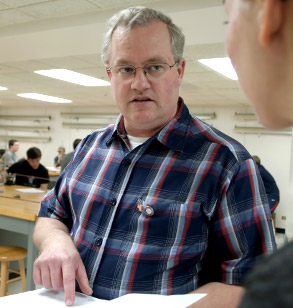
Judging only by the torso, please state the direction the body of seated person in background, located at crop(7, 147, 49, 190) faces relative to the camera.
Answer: toward the camera

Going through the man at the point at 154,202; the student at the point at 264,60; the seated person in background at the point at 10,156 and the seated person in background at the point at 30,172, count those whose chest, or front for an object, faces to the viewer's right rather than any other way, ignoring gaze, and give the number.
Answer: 1

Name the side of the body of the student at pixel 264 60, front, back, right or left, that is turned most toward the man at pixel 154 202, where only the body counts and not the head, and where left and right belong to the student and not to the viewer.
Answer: front

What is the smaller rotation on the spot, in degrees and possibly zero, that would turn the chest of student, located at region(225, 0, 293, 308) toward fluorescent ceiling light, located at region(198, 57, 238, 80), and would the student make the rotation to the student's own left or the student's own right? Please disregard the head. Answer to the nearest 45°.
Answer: approximately 45° to the student's own right

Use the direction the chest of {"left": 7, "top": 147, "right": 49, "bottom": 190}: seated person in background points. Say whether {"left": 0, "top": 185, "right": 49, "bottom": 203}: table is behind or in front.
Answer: in front

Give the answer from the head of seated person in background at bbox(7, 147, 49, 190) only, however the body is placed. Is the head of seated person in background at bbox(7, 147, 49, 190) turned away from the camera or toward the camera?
toward the camera

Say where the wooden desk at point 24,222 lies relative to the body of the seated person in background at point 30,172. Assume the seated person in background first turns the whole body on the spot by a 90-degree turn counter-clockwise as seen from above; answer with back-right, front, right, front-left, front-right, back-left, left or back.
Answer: right

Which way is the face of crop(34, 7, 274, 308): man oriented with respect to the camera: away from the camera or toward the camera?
toward the camera

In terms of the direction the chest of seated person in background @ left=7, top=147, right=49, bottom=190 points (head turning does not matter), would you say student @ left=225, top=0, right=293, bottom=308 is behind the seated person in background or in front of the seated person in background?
in front

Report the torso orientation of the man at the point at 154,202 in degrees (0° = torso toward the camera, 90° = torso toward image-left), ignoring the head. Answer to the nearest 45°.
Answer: approximately 45°

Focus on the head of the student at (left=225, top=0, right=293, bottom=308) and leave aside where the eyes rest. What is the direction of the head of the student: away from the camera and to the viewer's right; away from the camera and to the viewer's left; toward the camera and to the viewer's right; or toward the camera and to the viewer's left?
away from the camera and to the viewer's left
